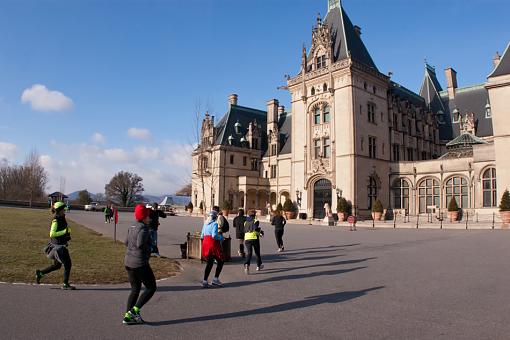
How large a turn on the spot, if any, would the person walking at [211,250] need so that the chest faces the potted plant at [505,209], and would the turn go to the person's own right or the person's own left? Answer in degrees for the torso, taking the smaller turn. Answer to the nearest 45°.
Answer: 0° — they already face it

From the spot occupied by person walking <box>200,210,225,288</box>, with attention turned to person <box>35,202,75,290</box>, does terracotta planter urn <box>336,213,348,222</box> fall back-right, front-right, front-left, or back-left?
back-right

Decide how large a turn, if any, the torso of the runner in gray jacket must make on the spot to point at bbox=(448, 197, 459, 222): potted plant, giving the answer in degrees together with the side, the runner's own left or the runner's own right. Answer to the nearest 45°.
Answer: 0° — they already face it

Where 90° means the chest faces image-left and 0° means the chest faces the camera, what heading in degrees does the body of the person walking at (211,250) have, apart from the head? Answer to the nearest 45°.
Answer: approximately 225°

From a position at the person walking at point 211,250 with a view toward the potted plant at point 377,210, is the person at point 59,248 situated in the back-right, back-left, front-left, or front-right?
back-left

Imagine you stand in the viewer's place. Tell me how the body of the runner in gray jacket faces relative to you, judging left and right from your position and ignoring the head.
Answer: facing away from the viewer and to the right of the viewer
